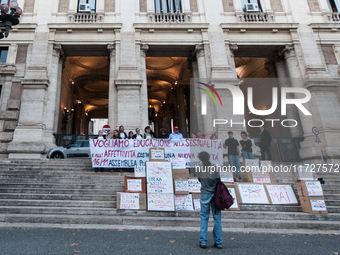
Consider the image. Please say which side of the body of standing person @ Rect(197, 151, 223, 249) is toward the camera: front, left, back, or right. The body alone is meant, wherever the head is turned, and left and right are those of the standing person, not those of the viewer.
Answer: back

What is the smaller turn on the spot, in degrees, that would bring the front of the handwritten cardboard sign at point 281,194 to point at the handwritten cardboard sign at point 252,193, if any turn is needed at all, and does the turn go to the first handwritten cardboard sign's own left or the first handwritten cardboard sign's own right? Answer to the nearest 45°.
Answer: approximately 45° to the first handwritten cardboard sign's own right

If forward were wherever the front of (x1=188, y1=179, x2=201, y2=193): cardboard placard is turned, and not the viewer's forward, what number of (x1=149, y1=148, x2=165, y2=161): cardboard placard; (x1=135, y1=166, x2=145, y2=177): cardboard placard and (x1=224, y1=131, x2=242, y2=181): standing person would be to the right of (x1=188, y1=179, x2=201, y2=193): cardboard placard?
2

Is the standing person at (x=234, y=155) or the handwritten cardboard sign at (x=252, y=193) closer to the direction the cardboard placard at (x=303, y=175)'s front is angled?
the handwritten cardboard sign

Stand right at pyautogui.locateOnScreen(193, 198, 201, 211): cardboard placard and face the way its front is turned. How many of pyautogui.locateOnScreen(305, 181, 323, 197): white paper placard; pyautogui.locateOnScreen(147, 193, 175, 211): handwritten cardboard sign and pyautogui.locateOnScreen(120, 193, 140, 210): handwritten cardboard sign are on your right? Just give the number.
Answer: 2

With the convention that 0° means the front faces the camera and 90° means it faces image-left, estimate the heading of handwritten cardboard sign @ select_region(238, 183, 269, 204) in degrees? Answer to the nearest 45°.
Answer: approximately 0°
